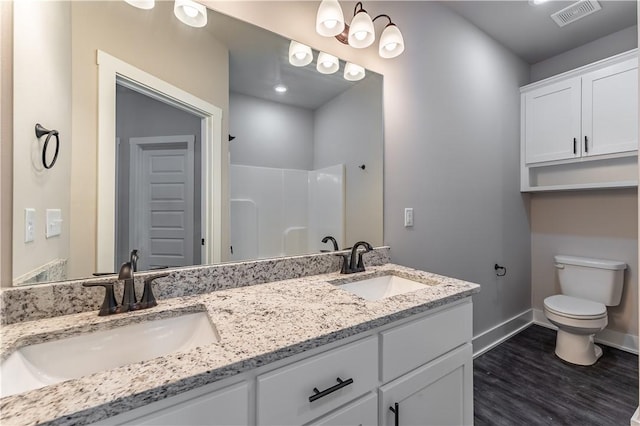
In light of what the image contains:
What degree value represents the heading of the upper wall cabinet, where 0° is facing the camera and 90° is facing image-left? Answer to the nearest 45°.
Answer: approximately 45°

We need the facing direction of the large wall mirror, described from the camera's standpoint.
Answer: facing the viewer and to the right of the viewer

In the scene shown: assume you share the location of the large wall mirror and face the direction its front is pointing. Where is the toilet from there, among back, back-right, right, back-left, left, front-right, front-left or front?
front-left

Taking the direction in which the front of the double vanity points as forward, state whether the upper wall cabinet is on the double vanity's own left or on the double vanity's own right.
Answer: on the double vanity's own left

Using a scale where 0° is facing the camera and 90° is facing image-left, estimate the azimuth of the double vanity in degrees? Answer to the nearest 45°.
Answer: approximately 315°

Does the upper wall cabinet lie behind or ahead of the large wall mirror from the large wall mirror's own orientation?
ahead

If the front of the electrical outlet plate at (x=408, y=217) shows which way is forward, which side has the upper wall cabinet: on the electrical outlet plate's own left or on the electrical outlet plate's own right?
on the electrical outlet plate's own left

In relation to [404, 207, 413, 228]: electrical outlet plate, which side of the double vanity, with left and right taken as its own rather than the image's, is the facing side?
left

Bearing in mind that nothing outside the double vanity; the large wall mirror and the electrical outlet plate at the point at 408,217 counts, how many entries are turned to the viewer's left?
0

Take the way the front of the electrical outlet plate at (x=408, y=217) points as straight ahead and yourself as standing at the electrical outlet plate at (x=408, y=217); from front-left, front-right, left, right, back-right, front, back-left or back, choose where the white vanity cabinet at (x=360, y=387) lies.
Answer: front-right

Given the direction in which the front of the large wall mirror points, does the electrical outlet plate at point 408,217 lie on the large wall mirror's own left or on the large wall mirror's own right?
on the large wall mirror's own left

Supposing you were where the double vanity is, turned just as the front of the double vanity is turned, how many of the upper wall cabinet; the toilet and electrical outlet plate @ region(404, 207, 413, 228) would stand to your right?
0

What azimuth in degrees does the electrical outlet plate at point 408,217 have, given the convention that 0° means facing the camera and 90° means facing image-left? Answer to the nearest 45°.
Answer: approximately 315°

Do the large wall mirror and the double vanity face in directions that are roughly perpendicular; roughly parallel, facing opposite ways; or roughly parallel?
roughly parallel
